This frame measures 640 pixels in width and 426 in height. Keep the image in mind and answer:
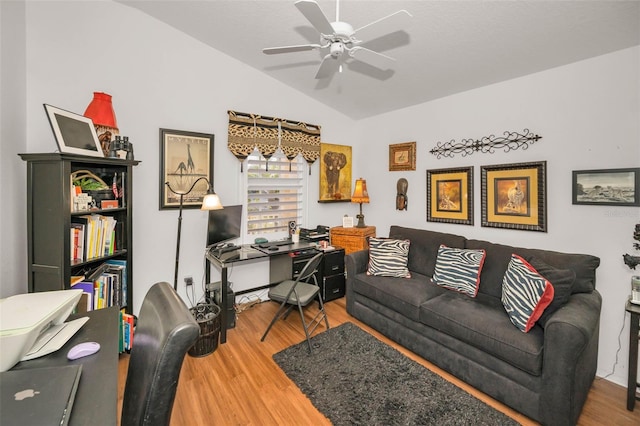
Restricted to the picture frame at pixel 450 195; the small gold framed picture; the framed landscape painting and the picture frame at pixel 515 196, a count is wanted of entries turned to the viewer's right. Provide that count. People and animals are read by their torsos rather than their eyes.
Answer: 0

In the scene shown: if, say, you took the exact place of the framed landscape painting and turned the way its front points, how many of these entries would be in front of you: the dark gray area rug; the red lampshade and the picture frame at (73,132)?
3

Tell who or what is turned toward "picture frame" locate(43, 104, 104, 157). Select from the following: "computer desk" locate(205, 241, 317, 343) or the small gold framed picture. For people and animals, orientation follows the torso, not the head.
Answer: the small gold framed picture

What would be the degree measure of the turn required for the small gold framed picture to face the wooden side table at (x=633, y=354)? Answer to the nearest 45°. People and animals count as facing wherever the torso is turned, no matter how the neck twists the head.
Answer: approximately 90° to its left

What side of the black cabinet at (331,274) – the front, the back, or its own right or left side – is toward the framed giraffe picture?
right

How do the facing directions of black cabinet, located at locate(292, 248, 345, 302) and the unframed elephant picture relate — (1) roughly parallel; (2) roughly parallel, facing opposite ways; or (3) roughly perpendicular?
roughly parallel

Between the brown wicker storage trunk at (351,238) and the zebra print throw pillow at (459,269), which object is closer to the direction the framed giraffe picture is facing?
the zebra print throw pillow

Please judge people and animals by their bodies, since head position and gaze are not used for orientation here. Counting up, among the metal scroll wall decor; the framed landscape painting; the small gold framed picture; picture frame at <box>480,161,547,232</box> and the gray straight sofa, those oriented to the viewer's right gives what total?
0

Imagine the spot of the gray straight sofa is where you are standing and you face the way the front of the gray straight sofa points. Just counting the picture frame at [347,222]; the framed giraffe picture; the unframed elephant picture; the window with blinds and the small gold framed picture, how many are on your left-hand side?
0

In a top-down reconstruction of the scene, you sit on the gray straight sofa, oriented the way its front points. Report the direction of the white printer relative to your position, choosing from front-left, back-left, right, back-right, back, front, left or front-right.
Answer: front

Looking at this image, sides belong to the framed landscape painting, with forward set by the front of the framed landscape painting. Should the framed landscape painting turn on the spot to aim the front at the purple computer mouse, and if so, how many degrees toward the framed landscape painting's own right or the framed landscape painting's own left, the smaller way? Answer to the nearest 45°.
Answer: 0° — it already faces it

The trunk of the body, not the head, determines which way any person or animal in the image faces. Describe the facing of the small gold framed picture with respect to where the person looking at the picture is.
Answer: facing the viewer and to the left of the viewer

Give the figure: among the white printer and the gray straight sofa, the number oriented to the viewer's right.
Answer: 1

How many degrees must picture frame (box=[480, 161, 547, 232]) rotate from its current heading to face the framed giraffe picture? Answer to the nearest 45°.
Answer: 0° — it already faces it

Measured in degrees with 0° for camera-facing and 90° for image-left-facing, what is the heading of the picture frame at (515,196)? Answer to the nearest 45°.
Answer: approximately 45°

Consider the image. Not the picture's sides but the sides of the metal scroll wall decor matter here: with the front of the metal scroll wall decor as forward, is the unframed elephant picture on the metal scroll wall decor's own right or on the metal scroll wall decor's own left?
on the metal scroll wall decor's own right

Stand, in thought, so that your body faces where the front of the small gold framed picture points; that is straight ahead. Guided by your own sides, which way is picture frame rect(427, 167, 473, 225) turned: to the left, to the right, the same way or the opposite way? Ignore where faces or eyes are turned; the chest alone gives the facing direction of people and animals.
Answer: the same way

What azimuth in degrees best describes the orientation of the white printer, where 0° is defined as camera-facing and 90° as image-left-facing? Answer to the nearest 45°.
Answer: approximately 270°
